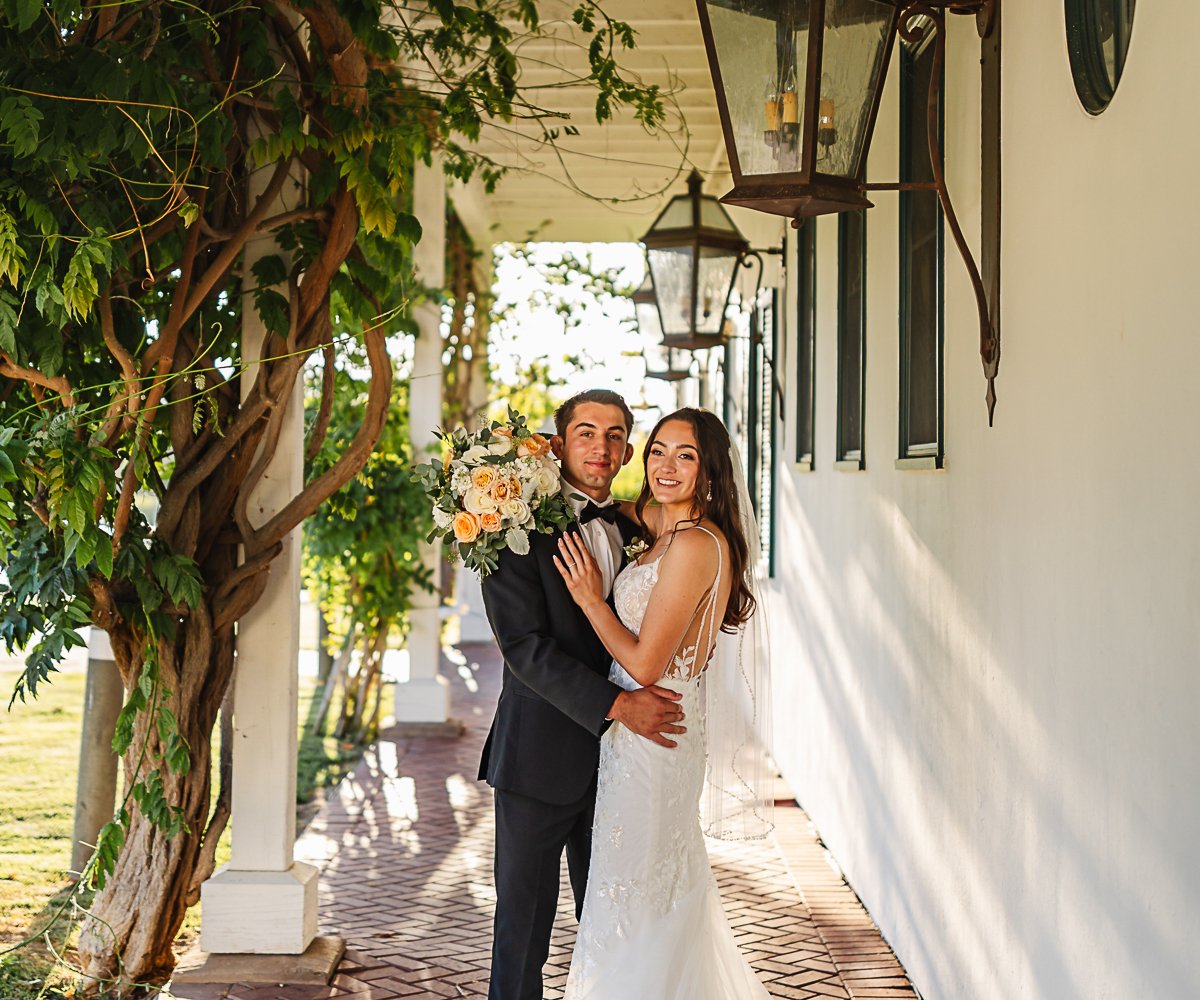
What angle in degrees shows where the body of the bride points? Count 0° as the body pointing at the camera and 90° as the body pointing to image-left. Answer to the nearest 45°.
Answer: approximately 90°

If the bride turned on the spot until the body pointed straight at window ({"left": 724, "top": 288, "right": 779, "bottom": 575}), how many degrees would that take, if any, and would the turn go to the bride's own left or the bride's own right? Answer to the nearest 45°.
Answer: approximately 90° to the bride's own right

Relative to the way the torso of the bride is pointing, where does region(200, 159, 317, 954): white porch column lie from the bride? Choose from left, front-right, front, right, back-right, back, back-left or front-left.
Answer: front-right

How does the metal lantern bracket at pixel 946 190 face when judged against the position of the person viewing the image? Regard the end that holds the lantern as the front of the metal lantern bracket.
facing to the left of the viewer

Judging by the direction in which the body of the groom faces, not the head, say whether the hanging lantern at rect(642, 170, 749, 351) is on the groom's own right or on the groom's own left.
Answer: on the groom's own left

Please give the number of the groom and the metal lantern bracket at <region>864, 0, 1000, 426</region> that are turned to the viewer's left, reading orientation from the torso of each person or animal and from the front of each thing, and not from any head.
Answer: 1

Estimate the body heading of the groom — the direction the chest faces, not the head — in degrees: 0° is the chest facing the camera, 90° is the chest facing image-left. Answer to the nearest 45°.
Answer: approximately 315°
